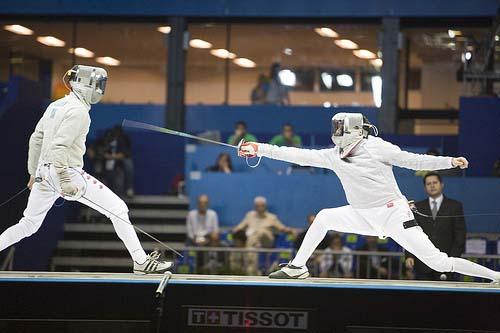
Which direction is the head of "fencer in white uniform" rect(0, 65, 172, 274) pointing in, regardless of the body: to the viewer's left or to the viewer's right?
to the viewer's right

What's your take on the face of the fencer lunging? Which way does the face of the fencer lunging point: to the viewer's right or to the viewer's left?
to the viewer's left

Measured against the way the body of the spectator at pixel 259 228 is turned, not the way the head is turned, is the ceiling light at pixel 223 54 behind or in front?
behind

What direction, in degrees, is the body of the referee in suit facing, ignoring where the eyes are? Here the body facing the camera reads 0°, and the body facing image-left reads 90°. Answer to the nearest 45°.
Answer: approximately 0°

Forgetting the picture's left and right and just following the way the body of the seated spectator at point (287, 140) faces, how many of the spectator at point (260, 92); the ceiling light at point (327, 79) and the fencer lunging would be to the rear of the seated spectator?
2

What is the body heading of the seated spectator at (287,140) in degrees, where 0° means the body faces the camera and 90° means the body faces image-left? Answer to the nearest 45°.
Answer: approximately 0°

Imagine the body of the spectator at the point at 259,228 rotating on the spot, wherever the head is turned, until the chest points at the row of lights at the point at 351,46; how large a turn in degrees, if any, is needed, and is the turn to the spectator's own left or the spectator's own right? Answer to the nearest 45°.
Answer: approximately 180°

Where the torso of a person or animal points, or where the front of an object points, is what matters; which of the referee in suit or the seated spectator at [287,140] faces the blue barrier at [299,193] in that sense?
the seated spectator
